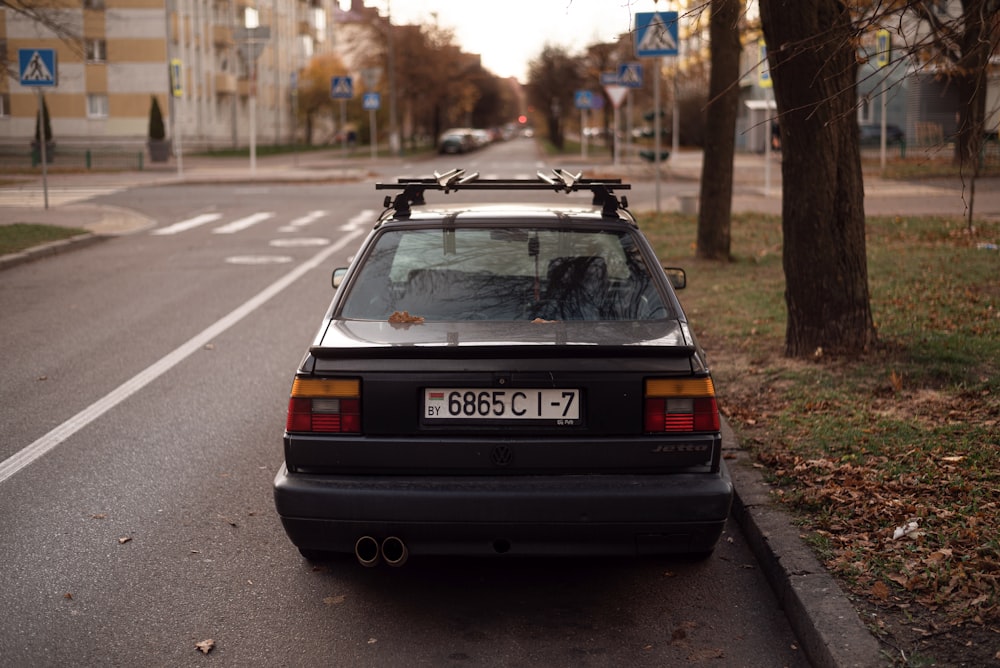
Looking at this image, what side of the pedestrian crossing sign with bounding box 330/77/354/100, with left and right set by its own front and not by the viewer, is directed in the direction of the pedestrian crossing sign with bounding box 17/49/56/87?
front

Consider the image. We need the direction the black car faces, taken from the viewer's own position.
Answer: facing away from the viewer

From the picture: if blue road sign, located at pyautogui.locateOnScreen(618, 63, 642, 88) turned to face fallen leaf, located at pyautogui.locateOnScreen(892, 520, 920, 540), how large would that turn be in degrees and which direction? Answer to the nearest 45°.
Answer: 0° — it already faces it

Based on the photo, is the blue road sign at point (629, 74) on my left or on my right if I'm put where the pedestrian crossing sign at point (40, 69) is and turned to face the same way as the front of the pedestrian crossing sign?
on my left

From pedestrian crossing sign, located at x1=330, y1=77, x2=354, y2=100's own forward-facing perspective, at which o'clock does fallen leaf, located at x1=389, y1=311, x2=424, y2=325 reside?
The fallen leaf is roughly at 12 o'clock from the pedestrian crossing sign.

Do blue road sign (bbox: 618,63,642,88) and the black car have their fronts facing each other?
yes

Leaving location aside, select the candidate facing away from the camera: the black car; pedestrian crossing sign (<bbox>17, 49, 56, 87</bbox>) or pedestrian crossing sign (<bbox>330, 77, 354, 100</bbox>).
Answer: the black car

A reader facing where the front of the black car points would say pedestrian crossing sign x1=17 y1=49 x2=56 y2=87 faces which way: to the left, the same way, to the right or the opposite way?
the opposite way

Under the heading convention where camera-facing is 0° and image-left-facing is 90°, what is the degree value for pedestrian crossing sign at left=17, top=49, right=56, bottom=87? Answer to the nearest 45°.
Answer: approximately 0°

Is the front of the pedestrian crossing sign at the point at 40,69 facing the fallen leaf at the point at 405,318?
yes

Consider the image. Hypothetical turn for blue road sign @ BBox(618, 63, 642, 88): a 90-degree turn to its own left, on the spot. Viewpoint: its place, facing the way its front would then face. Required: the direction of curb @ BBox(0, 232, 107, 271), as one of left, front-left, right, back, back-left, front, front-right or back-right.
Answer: back-right
